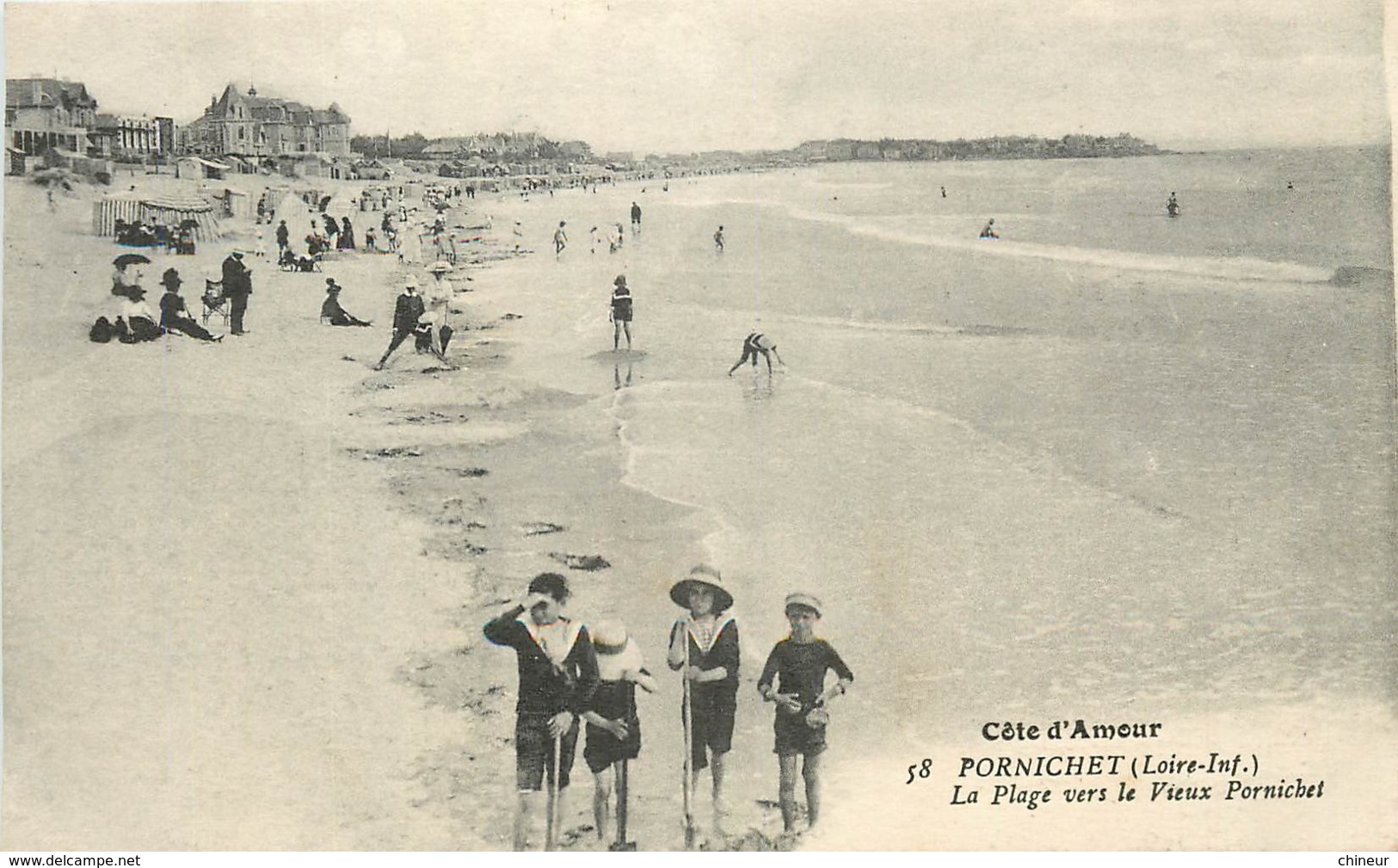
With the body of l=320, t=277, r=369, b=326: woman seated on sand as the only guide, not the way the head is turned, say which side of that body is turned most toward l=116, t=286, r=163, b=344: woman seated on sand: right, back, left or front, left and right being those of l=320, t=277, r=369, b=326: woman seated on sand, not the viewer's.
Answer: back

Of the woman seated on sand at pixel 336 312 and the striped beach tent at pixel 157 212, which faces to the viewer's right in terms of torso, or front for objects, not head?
the woman seated on sand

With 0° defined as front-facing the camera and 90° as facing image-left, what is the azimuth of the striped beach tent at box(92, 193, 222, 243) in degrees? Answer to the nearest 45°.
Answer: approximately 0°

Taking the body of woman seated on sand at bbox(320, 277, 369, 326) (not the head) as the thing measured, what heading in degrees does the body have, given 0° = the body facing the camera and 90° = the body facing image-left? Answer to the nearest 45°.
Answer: approximately 270°

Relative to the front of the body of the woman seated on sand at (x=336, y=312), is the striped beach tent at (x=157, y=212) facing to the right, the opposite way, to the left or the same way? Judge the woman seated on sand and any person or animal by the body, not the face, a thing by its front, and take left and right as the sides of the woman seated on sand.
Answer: to the right

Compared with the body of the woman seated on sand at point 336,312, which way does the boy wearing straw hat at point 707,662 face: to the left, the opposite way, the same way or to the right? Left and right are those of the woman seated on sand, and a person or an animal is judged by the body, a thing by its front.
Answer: to the right

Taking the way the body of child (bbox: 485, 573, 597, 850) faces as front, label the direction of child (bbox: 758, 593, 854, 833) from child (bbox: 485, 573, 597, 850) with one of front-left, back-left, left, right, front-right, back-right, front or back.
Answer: left

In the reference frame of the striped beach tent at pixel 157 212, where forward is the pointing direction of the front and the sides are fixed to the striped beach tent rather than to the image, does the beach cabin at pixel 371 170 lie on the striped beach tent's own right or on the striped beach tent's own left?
on the striped beach tent's own left
